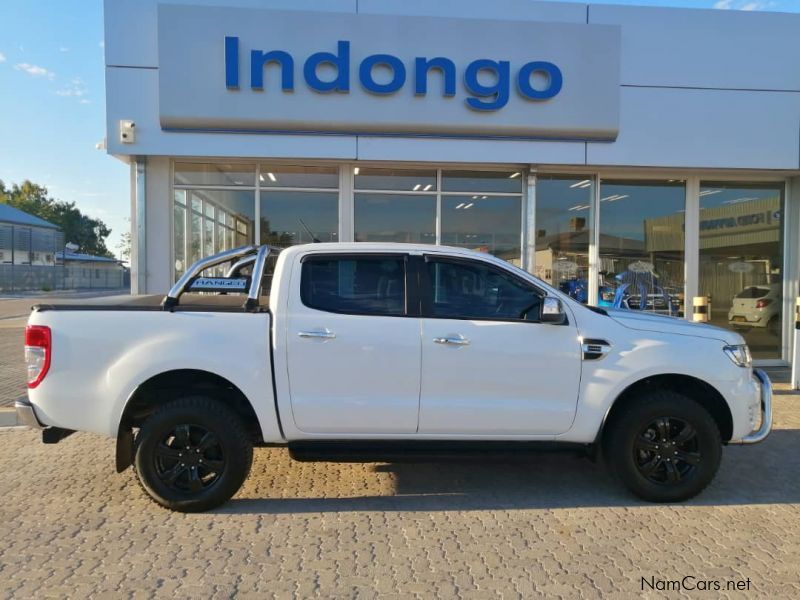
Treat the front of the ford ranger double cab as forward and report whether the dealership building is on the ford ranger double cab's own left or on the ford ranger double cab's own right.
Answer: on the ford ranger double cab's own left

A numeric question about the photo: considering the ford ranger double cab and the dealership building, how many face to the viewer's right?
1

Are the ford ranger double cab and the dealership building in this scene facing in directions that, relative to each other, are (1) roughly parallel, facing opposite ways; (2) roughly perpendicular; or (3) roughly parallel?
roughly perpendicular

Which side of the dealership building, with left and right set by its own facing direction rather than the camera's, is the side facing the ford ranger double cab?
front

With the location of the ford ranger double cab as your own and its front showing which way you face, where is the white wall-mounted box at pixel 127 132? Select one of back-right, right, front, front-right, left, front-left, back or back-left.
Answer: back-left

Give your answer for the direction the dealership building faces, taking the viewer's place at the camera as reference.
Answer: facing the viewer

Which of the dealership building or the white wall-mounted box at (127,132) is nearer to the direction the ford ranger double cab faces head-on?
the dealership building

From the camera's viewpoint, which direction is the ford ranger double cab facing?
to the viewer's right
